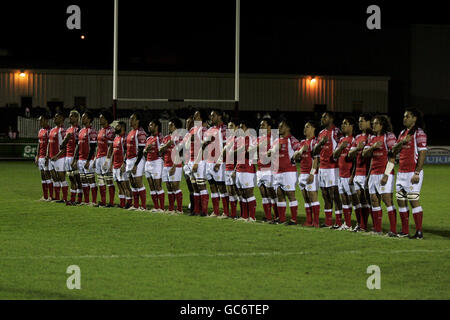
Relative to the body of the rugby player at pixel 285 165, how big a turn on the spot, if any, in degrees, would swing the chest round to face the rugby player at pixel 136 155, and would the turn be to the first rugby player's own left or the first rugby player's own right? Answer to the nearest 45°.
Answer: approximately 90° to the first rugby player's own right

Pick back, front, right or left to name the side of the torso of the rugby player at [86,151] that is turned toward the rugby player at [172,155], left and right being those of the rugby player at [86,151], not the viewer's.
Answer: left

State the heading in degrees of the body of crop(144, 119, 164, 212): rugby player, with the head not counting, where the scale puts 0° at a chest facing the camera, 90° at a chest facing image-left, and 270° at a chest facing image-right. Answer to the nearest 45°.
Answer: approximately 45°

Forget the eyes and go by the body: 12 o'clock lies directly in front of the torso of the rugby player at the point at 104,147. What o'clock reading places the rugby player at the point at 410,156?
the rugby player at the point at 410,156 is roughly at 9 o'clock from the rugby player at the point at 104,147.

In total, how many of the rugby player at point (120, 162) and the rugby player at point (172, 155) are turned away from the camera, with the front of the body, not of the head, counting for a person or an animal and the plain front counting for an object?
0

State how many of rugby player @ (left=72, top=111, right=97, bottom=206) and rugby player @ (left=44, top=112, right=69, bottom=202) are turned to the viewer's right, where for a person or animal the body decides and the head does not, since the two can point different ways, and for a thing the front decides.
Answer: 0

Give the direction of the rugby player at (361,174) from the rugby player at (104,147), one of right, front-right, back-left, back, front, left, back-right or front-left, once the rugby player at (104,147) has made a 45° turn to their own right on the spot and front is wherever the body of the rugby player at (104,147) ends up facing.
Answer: back-left

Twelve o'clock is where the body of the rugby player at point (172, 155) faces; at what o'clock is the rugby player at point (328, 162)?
the rugby player at point (328, 162) is roughly at 9 o'clock from the rugby player at point (172, 155).

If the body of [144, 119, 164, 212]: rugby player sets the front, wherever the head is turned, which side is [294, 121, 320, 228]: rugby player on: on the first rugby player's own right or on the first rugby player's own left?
on the first rugby player's own left

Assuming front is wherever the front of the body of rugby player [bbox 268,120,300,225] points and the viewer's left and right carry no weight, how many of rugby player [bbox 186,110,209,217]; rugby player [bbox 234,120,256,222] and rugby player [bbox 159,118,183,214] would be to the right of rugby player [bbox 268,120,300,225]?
3

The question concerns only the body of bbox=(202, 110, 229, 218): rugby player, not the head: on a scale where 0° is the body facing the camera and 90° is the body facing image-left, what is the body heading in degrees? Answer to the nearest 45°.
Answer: approximately 45°

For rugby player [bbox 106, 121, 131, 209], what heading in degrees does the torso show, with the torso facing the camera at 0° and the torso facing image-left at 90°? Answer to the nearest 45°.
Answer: approximately 45°

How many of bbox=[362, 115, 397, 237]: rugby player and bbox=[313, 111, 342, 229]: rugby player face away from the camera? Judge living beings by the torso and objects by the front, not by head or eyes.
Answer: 0

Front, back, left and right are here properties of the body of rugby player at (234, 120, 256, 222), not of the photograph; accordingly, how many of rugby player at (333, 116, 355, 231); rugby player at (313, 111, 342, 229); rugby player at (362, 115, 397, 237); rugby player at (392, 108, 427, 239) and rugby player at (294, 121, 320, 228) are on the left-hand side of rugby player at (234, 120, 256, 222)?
5

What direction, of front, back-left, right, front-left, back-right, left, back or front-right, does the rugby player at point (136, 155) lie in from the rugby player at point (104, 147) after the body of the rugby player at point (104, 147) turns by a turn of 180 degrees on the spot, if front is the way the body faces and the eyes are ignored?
right

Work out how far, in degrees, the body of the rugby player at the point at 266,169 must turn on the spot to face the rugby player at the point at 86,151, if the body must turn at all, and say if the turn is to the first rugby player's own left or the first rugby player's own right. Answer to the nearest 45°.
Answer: approximately 90° to the first rugby player's own right

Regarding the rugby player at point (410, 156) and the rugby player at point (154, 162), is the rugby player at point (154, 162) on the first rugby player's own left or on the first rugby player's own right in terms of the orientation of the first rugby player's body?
on the first rugby player's own right
